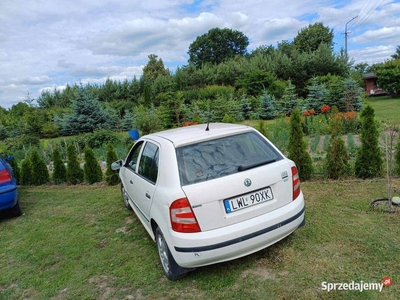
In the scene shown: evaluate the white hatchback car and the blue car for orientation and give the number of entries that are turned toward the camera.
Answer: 0

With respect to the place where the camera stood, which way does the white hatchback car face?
facing away from the viewer and to the left of the viewer

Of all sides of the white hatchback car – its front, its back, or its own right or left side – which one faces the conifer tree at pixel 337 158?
right

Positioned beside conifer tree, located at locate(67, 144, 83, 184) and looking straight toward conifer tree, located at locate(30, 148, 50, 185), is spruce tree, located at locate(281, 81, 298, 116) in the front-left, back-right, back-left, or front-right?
back-right

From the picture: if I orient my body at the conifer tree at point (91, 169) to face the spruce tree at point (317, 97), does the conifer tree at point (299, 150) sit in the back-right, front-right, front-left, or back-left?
front-right

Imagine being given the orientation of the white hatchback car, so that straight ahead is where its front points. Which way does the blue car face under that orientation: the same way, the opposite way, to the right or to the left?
the same way

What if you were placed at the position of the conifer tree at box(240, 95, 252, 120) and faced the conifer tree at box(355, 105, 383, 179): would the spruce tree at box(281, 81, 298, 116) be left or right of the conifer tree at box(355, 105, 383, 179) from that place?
left

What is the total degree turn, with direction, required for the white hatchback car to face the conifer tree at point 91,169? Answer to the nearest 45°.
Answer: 0° — it already faces it

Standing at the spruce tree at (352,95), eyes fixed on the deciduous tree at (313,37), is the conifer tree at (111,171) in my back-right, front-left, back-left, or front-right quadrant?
back-left

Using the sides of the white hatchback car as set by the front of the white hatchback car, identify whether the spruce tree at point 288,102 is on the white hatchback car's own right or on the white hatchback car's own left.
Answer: on the white hatchback car's own right

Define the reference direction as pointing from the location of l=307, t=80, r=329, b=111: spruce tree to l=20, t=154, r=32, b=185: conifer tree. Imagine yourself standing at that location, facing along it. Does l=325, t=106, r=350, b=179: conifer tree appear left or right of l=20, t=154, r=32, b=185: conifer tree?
left

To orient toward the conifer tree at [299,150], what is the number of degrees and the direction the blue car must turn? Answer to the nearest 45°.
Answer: approximately 135° to its right

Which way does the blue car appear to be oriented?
away from the camera

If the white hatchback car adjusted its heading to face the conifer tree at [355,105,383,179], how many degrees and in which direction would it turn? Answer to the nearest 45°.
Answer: approximately 90° to its right

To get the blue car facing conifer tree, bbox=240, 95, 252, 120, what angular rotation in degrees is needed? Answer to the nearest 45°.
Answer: approximately 45° to its right
